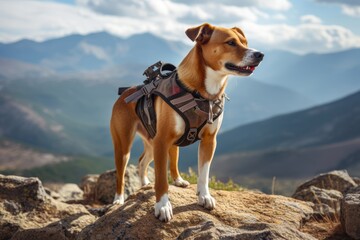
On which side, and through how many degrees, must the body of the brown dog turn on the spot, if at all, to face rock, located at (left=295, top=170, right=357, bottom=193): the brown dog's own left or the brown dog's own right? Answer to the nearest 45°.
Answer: approximately 90° to the brown dog's own left

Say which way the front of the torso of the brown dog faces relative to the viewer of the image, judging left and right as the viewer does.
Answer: facing the viewer and to the right of the viewer

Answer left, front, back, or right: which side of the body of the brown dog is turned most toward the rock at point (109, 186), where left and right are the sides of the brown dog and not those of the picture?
back

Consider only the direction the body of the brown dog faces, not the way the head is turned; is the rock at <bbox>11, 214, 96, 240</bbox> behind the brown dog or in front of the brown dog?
behind

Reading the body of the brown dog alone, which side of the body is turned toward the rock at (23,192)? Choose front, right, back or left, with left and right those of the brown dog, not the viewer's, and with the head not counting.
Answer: back

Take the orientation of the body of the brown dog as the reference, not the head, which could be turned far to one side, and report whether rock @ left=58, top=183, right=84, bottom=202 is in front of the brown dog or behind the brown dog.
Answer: behind

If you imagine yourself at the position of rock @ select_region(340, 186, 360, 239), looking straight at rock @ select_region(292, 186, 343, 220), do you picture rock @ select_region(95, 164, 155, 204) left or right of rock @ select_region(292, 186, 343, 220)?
left
